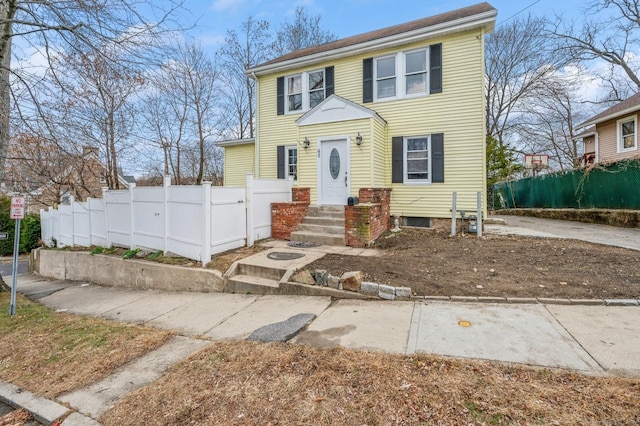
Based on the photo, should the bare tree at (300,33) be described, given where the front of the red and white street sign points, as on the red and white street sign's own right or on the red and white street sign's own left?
on the red and white street sign's own left

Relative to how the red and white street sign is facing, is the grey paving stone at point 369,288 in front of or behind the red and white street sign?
in front

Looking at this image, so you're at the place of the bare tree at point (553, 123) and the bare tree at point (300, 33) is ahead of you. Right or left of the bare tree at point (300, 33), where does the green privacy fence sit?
left

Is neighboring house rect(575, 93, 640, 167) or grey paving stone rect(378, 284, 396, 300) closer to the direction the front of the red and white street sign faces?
the grey paving stone

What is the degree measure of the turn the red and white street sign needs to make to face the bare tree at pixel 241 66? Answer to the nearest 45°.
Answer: approximately 135° to its left

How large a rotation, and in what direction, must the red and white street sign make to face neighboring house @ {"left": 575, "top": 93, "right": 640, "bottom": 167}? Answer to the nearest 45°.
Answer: approximately 90° to its left

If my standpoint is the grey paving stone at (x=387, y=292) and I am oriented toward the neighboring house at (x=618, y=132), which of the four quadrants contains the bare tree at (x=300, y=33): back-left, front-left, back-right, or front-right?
front-left

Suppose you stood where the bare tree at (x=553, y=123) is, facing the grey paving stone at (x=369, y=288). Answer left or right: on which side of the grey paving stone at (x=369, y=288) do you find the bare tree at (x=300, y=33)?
right

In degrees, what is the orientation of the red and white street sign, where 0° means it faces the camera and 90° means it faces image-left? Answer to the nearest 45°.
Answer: approximately 0°

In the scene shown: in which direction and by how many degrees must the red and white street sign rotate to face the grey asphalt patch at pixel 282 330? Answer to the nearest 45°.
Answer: approximately 45° to its left
